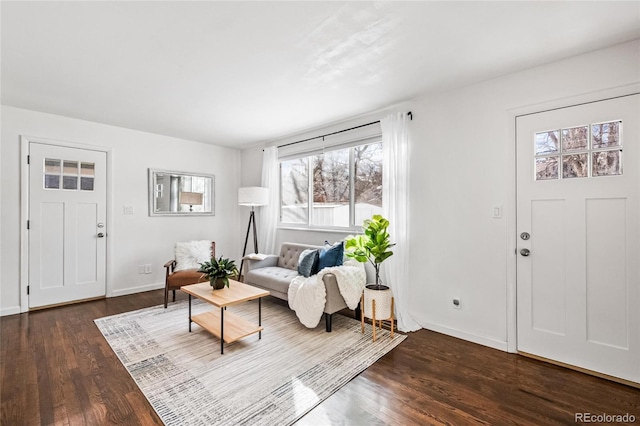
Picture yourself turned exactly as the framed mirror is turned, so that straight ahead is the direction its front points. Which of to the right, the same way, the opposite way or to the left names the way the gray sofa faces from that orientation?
to the right

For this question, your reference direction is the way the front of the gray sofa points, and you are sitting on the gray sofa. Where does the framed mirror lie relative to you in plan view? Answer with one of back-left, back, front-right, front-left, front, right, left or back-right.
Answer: right

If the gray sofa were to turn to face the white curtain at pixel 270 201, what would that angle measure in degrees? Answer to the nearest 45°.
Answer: approximately 135° to its right

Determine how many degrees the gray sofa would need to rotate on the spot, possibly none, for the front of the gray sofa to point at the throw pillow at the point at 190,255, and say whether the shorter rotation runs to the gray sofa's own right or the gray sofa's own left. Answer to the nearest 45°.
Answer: approximately 45° to the gray sofa's own right

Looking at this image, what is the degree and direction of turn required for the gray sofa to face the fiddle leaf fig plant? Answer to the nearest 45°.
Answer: approximately 90° to its left

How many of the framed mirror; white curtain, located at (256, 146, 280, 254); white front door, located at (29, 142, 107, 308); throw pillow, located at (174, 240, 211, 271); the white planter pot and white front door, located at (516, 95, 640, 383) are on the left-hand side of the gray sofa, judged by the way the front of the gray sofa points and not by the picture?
2

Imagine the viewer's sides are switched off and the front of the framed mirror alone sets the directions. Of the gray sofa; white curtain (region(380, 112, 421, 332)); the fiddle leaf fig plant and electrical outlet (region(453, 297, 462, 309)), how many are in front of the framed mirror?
4

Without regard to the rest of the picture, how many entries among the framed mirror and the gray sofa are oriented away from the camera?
0

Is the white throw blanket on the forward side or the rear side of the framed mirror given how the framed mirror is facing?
on the forward side

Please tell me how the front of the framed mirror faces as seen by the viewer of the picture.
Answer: facing the viewer and to the right of the viewer

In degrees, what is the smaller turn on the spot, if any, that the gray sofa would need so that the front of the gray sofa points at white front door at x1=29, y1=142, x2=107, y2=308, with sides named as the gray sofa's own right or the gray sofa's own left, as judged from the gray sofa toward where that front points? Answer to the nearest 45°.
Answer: approximately 45° to the gray sofa's own right

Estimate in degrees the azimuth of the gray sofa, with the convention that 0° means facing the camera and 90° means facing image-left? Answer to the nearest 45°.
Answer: approximately 45°

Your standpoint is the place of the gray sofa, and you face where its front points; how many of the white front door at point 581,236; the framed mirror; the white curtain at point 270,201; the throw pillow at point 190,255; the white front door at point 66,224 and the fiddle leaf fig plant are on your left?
2

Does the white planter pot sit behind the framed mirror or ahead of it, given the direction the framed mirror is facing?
ahead

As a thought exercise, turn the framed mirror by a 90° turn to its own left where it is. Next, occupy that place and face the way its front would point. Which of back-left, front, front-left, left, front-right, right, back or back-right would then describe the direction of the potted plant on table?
back-right

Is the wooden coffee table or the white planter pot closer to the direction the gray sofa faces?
the wooden coffee table
